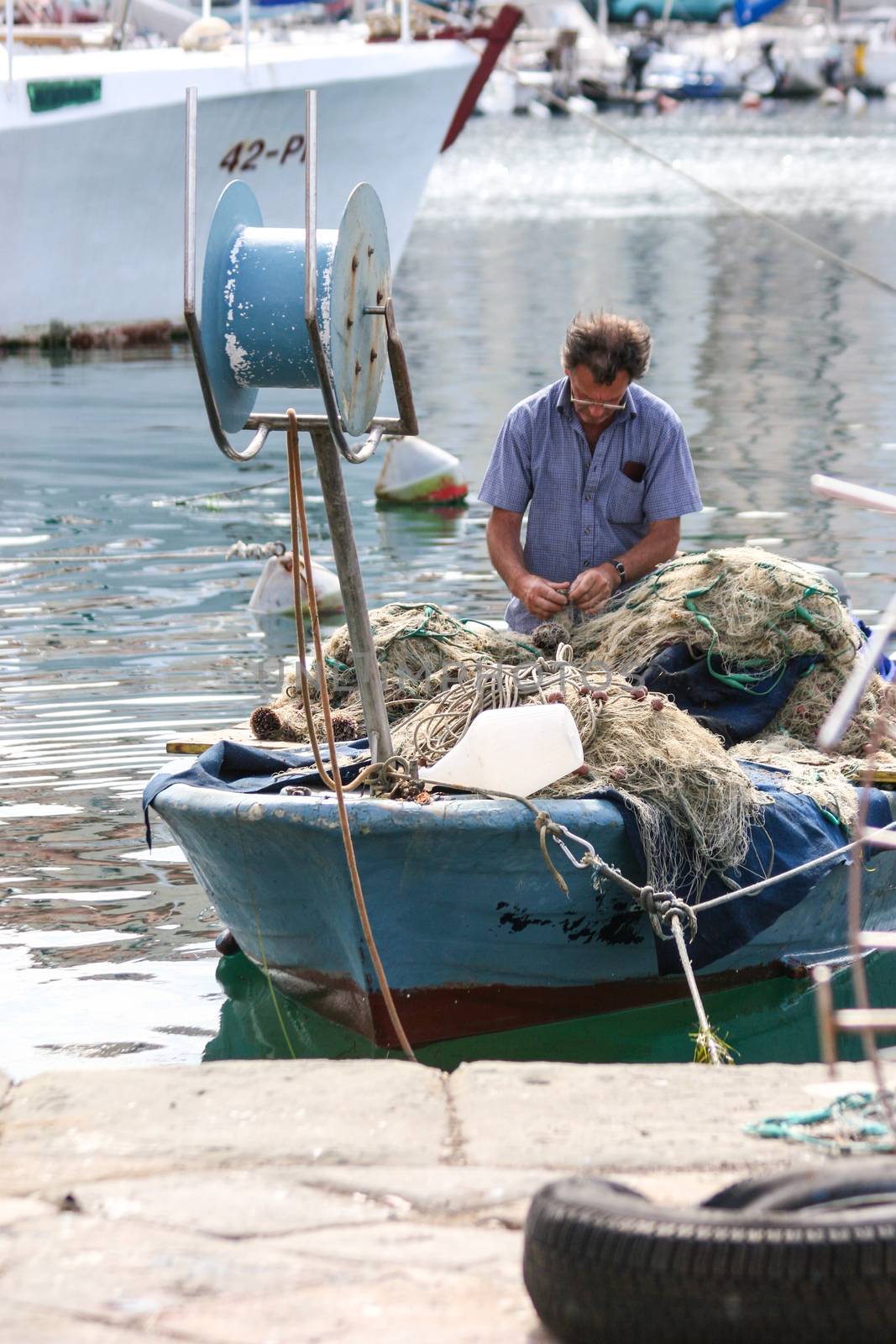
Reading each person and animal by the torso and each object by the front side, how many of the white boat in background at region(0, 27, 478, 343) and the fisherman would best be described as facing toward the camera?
1

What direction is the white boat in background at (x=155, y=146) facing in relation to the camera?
to the viewer's right

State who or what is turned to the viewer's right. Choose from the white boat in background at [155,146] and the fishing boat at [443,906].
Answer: the white boat in background

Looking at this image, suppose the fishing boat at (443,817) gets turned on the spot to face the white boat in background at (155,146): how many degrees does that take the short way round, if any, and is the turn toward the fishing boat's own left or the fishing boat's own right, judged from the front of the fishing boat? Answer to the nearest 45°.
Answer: approximately 135° to the fishing boat's own right

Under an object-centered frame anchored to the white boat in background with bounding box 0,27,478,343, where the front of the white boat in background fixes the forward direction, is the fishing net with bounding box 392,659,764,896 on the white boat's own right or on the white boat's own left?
on the white boat's own right

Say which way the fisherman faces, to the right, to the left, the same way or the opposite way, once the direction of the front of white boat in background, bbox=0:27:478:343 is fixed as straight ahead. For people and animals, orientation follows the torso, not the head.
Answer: to the right

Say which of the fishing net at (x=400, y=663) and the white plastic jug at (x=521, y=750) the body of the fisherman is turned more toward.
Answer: the white plastic jug
